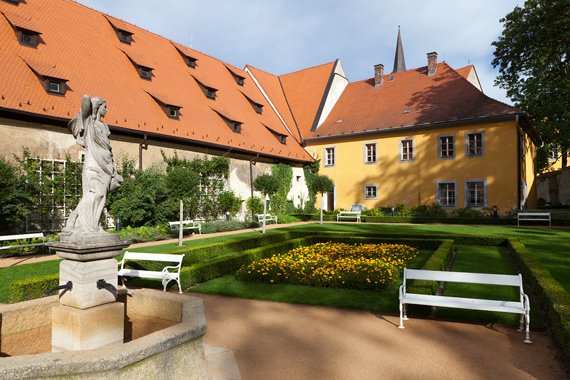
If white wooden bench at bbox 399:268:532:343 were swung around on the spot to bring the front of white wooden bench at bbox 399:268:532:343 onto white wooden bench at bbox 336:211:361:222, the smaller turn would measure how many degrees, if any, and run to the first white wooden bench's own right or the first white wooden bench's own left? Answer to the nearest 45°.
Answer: approximately 180°

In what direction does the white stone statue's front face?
to the viewer's right

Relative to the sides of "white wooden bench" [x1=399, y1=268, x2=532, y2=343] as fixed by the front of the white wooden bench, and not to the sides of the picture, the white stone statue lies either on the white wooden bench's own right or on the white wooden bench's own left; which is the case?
on the white wooden bench's own right

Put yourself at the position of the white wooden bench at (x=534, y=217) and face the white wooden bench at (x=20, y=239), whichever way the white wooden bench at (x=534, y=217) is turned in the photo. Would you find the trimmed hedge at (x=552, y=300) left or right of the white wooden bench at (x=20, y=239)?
left

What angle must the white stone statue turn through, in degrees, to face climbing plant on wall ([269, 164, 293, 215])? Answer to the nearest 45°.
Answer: approximately 45° to its left

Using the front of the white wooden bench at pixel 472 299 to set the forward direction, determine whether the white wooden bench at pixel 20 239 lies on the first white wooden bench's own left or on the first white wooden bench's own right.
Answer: on the first white wooden bench's own right
